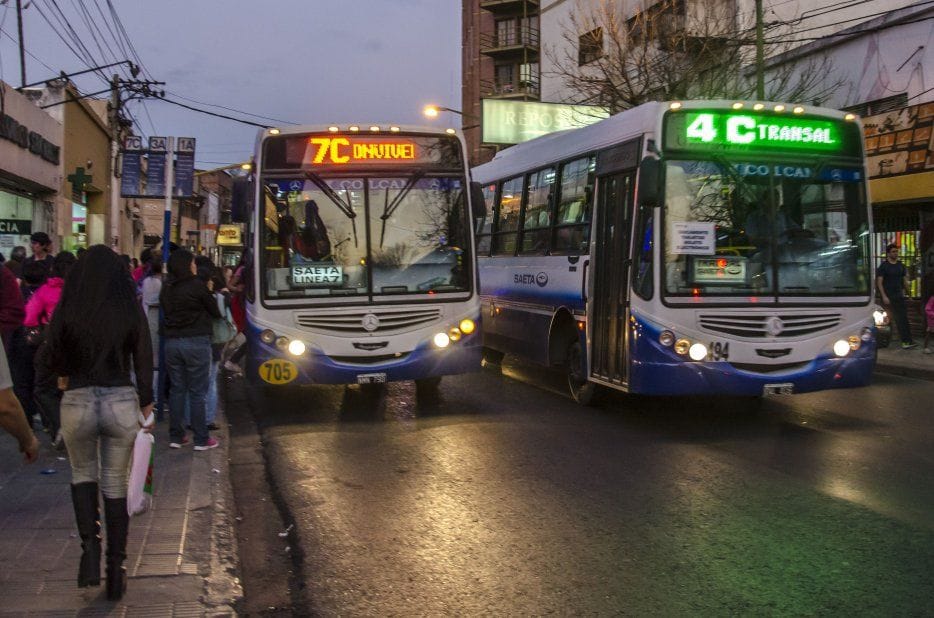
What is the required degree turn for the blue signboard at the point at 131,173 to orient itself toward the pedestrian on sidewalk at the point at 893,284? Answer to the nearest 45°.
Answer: approximately 90° to its left

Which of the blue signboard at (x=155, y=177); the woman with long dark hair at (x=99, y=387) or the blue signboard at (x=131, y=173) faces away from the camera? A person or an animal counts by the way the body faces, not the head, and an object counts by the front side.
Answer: the woman with long dark hair

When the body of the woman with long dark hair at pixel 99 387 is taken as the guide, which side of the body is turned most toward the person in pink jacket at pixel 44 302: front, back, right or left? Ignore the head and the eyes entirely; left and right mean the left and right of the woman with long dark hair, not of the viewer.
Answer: front

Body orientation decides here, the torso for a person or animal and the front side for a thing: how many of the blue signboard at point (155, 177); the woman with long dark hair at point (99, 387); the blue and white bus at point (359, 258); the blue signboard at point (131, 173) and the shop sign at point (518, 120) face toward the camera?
4

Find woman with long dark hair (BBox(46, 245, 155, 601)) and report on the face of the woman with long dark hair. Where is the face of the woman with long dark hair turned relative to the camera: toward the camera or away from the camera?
away from the camera

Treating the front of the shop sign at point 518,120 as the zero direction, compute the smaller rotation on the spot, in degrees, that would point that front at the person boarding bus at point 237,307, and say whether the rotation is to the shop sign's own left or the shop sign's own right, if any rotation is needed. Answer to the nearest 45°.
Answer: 0° — it already faces them

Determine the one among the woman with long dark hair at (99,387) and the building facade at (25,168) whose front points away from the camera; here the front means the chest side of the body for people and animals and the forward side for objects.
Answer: the woman with long dark hair

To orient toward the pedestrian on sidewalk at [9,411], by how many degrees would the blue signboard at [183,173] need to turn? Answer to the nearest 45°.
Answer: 0° — it already faces them

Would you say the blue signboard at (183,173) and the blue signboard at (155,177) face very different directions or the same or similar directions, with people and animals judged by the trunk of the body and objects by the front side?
same or similar directions

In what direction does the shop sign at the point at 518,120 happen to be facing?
toward the camera

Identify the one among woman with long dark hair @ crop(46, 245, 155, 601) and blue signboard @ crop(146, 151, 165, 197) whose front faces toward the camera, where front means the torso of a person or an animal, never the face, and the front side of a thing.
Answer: the blue signboard

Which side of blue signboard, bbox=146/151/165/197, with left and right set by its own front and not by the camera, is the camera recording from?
front

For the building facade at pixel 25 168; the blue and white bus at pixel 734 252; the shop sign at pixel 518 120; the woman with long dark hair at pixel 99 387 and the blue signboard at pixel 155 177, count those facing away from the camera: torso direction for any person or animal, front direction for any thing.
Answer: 1

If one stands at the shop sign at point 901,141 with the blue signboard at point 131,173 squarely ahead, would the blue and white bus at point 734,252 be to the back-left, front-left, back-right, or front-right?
front-left

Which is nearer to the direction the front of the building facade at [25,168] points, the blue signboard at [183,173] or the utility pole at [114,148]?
the blue signboard

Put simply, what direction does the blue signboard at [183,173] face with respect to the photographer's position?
facing the viewer
